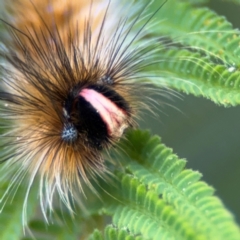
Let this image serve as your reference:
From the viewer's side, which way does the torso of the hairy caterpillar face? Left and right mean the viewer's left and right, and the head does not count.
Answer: facing the viewer and to the right of the viewer
